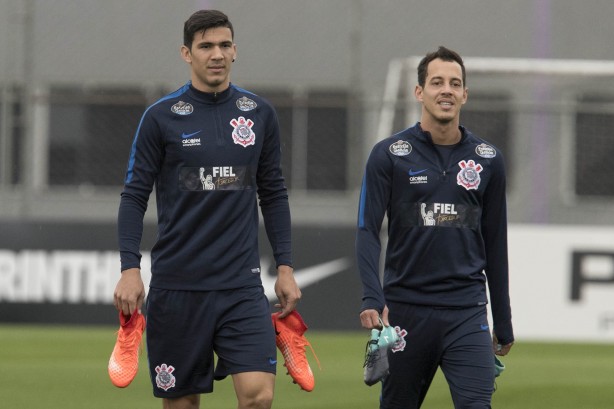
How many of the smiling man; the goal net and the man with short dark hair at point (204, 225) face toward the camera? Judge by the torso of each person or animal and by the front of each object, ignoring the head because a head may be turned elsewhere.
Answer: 3

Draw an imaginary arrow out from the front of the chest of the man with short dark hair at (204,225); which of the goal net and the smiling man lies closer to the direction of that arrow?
the smiling man

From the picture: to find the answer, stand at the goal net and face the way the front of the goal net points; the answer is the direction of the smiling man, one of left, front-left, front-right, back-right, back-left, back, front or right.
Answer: front

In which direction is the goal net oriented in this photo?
toward the camera

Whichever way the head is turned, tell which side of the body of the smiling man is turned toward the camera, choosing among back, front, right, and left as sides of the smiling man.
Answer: front

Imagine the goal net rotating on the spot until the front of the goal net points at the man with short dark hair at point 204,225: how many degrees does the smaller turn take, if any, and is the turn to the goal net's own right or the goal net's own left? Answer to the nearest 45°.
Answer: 0° — it already faces them

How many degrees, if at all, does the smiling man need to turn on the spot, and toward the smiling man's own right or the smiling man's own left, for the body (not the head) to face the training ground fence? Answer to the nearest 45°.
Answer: approximately 180°

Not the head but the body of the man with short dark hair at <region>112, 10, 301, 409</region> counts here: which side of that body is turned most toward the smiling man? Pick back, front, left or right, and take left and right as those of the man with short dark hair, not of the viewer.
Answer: left

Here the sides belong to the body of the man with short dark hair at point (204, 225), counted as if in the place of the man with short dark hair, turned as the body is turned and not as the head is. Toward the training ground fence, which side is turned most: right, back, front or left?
back
